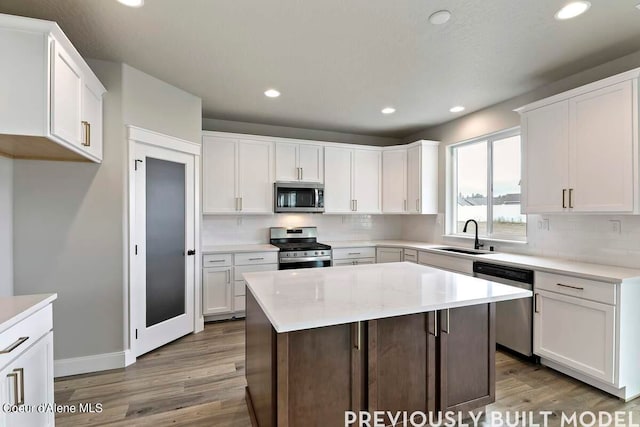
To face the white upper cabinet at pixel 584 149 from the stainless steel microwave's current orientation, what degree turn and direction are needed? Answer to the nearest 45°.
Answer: approximately 45° to its left

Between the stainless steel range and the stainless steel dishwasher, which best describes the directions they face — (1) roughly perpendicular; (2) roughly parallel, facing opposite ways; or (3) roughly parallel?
roughly perpendicular

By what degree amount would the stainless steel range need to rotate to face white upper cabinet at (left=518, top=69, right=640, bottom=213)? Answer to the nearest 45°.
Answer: approximately 45° to its left

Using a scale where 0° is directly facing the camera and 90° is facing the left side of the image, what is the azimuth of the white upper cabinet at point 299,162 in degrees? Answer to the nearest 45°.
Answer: approximately 0°

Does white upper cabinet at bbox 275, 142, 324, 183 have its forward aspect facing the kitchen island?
yes

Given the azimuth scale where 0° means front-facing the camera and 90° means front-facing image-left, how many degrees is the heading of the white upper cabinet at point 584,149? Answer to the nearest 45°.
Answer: approximately 45°

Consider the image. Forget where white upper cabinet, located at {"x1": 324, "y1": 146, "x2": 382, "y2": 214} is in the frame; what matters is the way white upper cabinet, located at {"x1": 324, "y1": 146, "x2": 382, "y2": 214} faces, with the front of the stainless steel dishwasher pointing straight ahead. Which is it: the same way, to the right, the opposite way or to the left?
to the left
